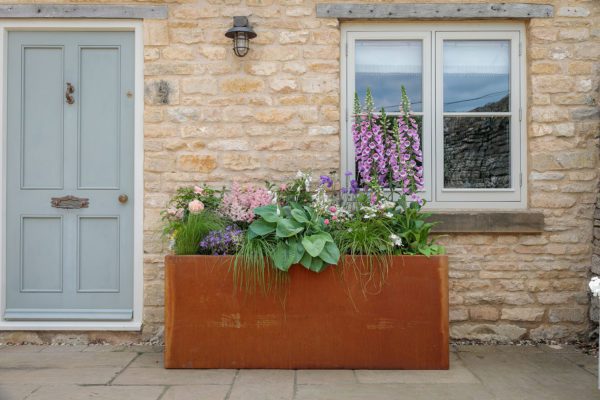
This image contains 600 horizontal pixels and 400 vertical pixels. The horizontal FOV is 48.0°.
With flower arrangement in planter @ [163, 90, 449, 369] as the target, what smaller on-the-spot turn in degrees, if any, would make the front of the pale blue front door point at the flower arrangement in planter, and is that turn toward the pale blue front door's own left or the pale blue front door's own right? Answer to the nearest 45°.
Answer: approximately 45° to the pale blue front door's own left

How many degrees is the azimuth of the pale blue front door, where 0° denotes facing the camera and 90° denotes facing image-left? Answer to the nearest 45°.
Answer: approximately 0°

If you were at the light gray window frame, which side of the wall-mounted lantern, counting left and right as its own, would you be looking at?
left

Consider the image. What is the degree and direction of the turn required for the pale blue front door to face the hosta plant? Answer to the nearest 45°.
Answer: approximately 45° to its left

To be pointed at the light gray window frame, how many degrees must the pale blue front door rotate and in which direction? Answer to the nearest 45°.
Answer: approximately 90° to its left

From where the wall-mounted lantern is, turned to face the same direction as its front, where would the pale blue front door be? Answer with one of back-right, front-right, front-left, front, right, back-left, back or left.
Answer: right

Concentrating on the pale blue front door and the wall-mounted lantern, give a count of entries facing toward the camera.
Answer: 2
